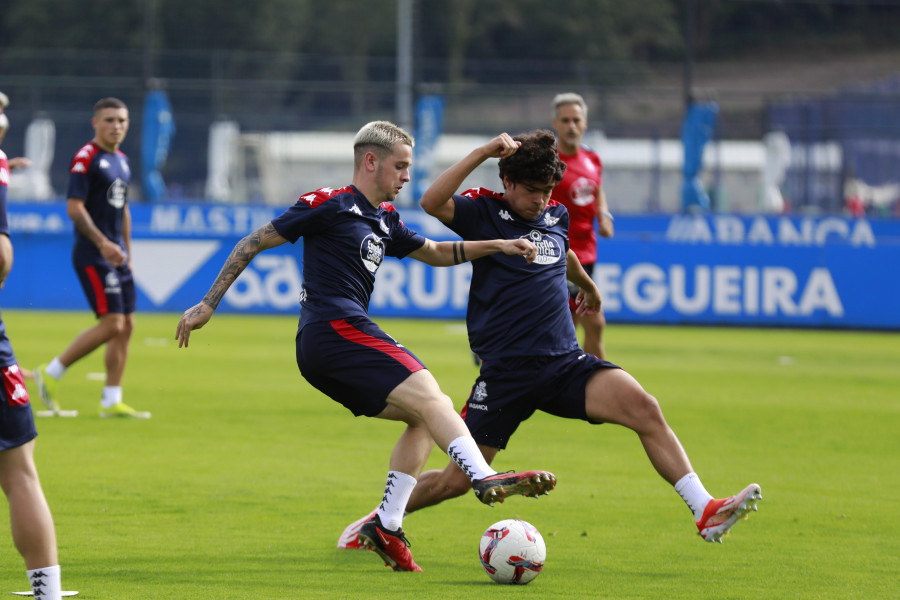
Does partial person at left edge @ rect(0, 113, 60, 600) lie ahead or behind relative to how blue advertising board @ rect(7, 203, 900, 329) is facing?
ahead

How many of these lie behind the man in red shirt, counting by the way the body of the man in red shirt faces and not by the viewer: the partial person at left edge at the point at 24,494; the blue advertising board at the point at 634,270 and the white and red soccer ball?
1

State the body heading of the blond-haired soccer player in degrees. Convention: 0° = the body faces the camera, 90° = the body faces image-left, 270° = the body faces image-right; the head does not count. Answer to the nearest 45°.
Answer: approximately 315°

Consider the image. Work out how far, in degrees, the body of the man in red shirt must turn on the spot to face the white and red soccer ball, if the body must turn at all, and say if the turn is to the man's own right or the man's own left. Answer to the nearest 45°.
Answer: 0° — they already face it

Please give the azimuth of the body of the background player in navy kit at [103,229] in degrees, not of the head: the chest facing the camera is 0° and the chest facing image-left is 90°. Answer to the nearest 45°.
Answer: approximately 315°

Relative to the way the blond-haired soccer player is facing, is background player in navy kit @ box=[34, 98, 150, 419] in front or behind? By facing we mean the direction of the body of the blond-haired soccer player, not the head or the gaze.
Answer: behind

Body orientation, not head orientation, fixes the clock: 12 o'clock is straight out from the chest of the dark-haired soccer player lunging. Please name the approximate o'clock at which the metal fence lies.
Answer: The metal fence is roughly at 7 o'clock from the dark-haired soccer player lunging.

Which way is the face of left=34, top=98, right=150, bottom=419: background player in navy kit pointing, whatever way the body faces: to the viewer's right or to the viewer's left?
to the viewer's right

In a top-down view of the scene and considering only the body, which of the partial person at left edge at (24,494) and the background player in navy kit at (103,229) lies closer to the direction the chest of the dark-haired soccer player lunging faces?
the partial person at left edge
